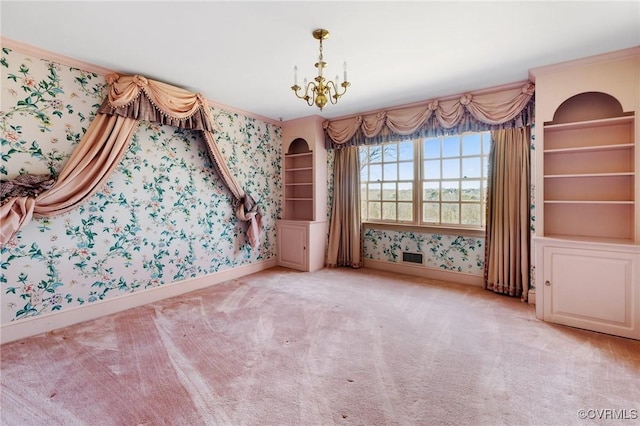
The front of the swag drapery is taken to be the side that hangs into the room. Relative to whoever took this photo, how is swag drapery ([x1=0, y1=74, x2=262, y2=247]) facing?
facing the viewer and to the right of the viewer

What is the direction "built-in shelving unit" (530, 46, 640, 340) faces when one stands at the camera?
facing the viewer and to the left of the viewer

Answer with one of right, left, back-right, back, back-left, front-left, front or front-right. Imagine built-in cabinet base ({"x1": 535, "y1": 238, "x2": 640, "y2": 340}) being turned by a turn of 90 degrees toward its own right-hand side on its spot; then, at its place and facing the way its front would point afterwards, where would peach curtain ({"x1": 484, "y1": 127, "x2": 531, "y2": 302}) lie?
front

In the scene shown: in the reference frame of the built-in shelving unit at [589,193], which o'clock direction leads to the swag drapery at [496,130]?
The swag drapery is roughly at 2 o'clock from the built-in shelving unit.

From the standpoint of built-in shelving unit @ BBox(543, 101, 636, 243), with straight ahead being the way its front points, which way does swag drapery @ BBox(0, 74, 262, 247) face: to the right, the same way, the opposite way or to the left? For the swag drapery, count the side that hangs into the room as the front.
the opposite way

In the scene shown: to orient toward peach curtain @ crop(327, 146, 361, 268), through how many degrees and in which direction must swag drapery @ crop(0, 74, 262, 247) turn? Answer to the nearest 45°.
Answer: approximately 45° to its left

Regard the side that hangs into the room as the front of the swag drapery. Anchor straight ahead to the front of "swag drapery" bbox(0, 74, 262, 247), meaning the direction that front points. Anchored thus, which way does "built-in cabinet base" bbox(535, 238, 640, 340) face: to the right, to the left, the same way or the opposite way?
the opposite way

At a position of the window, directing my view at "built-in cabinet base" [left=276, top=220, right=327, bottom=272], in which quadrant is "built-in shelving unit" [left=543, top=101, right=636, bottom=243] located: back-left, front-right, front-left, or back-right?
back-left

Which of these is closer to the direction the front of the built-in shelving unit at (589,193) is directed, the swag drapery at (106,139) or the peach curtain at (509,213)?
the swag drapery

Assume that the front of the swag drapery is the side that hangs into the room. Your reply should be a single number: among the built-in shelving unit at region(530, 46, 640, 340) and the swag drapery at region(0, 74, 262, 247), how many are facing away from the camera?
0
